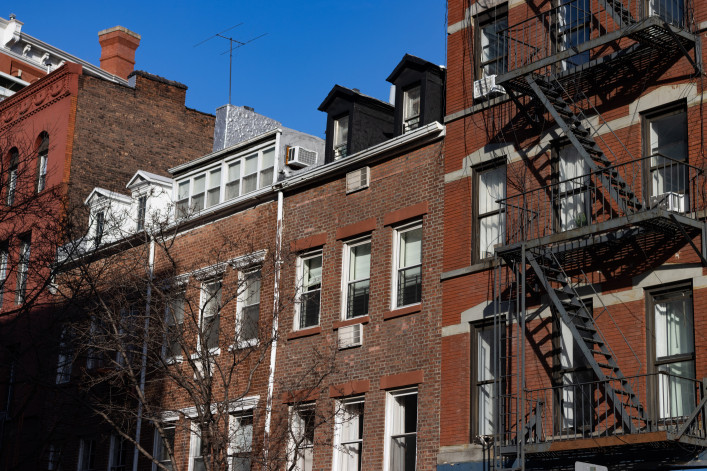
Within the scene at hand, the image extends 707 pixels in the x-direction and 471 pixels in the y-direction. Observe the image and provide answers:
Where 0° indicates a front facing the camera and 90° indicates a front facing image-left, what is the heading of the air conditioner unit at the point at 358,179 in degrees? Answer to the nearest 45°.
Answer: approximately 45°

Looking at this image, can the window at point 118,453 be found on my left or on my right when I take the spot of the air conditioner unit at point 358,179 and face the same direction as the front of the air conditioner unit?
on my right

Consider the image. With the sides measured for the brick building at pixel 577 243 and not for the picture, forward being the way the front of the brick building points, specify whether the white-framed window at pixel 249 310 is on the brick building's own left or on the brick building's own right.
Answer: on the brick building's own right

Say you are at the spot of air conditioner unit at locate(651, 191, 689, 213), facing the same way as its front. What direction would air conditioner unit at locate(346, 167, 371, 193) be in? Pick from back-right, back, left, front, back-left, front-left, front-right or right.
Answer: right

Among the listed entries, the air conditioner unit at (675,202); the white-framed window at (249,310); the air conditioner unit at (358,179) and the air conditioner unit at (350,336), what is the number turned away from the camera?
0

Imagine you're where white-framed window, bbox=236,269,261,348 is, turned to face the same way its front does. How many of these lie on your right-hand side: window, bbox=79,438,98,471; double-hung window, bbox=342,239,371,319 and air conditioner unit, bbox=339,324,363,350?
1

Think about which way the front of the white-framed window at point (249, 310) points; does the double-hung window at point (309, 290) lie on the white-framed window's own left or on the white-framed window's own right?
on the white-framed window's own left

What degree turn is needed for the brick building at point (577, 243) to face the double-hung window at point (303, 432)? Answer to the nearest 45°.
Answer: approximately 90° to its right

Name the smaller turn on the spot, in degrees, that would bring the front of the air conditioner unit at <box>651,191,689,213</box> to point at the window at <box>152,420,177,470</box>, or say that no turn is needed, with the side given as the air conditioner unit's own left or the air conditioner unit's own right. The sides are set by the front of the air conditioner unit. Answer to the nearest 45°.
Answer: approximately 90° to the air conditioner unit's own right

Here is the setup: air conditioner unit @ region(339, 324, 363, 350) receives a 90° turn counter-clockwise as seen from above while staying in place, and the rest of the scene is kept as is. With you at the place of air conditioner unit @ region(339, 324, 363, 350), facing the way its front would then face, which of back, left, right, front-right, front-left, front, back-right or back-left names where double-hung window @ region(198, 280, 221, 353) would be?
back

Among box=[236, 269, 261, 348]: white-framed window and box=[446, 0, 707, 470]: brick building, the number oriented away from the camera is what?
0

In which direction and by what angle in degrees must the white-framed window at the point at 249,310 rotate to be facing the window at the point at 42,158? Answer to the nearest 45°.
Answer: approximately 90° to its right

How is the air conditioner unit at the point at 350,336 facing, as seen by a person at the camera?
facing the viewer and to the left of the viewer

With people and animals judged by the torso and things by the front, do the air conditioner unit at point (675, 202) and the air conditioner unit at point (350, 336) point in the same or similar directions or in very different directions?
same or similar directions
